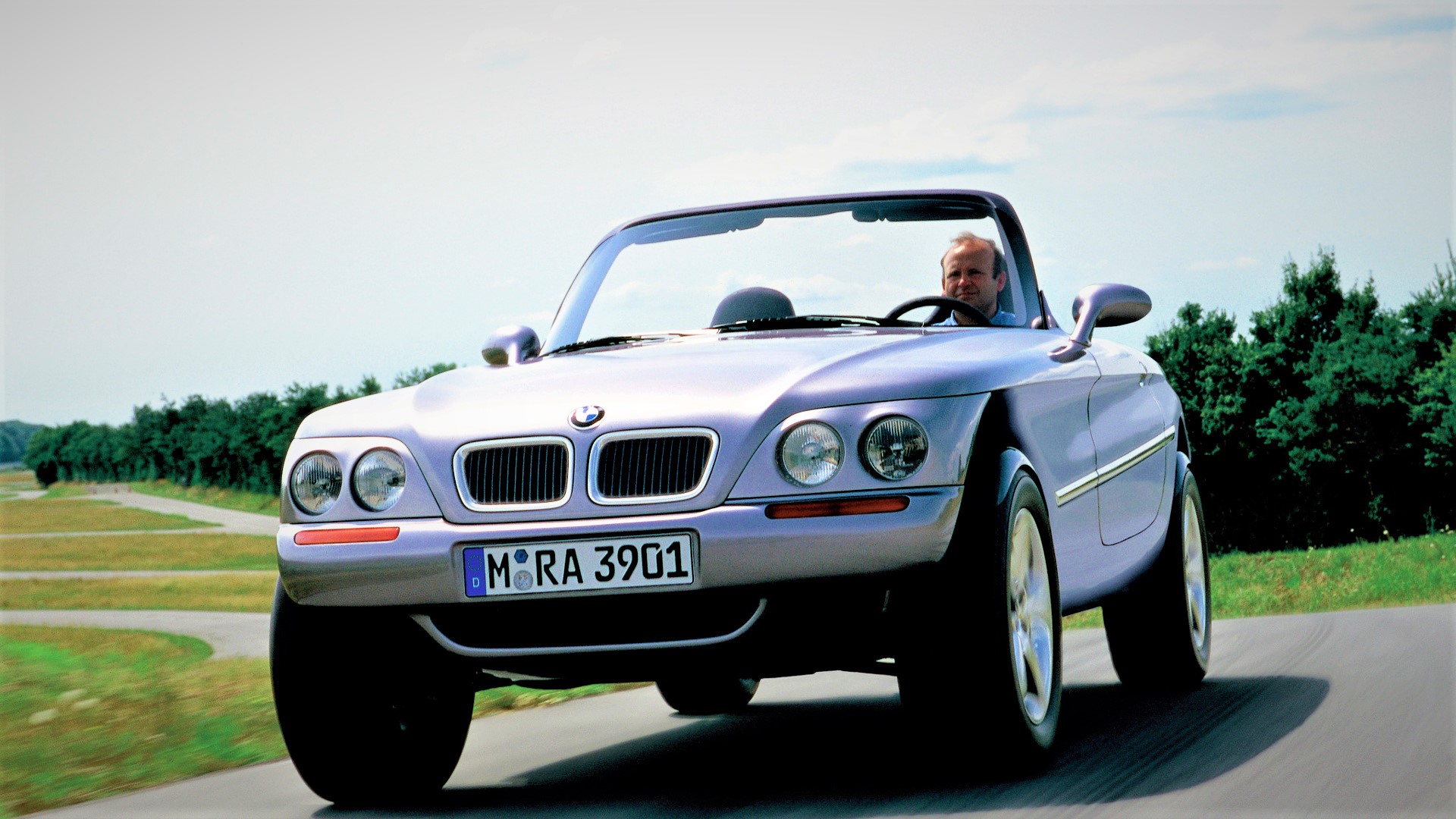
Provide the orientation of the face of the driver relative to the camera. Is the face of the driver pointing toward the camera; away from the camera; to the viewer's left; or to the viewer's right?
toward the camera

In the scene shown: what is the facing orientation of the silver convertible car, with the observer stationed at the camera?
facing the viewer and to the left of the viewer
